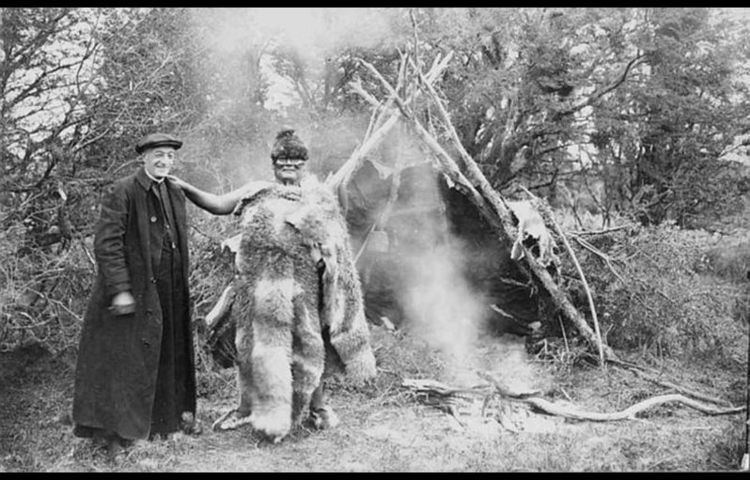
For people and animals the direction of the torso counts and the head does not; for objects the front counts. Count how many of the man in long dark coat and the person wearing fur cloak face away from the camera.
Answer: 0

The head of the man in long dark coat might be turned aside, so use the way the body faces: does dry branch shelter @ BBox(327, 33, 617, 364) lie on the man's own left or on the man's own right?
on the man's own left

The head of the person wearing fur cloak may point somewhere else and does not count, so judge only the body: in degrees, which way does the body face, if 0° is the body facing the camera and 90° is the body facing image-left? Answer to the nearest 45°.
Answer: approximately 0°

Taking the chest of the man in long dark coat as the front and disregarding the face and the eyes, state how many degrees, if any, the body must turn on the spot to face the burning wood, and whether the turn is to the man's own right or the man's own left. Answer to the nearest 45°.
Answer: approximately 45° to the man's own left

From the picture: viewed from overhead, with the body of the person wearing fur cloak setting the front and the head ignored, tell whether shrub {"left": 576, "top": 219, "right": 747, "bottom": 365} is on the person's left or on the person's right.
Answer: on the person's left

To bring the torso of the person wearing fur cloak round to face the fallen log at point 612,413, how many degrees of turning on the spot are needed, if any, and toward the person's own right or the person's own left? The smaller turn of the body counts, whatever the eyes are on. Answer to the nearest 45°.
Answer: approximately 90° to the person's own left

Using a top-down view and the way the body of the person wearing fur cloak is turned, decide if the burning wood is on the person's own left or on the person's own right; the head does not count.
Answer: on the person's own left

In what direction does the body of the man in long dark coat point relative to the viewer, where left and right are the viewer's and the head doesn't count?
facing the viewer and to the right of the viewer

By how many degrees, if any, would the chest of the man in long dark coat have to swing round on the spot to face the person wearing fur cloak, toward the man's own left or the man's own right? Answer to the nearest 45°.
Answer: approximately 45° to the man's own left
